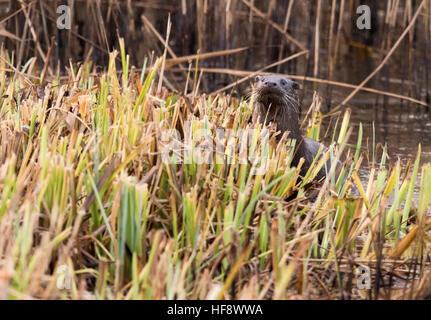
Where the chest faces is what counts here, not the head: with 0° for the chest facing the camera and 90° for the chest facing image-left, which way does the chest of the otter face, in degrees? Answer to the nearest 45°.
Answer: approximately 45°
